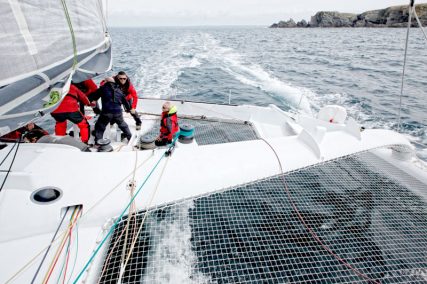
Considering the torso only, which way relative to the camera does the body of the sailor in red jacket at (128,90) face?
toward the camera

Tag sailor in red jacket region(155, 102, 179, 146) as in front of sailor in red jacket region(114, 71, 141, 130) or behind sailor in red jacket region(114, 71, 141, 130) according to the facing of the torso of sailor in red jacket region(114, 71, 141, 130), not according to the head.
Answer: in front

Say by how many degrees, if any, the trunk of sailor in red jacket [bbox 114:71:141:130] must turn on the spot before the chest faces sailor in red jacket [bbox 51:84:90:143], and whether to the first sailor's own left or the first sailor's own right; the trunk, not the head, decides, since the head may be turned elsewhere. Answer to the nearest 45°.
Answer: approximately 45° to the first sailor's own right

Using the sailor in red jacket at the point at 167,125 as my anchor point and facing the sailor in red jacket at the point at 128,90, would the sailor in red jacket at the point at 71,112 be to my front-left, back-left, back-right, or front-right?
front-left

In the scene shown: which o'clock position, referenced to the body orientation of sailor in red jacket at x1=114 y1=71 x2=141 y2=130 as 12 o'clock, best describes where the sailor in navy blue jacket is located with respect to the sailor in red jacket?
The sailor in navy blue jacket is roughly at 1 o'clock from the sailor in red jacket.
